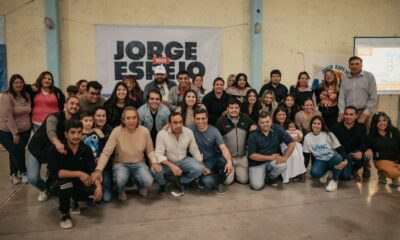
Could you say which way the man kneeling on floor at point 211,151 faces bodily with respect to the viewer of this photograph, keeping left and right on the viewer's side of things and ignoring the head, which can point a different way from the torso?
facing the viewer

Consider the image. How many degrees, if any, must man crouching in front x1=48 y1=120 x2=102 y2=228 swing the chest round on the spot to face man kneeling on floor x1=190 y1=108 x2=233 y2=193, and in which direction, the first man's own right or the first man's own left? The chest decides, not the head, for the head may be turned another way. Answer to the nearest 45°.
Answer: approximately 90° to the first man's own left

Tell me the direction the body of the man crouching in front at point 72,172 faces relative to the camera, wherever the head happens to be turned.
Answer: toward the camera

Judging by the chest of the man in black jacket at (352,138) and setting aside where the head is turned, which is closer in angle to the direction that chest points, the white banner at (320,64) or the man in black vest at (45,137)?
the man in black vest

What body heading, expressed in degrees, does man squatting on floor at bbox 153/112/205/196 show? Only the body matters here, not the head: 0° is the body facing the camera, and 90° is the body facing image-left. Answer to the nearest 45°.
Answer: approximately 0°

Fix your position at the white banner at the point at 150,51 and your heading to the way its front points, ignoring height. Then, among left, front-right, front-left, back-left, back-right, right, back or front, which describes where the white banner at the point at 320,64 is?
left

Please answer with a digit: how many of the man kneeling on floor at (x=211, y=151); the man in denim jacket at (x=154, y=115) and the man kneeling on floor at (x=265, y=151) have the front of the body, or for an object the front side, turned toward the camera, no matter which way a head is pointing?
3

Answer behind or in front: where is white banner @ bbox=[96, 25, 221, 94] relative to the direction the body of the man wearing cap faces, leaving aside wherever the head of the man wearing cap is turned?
behind

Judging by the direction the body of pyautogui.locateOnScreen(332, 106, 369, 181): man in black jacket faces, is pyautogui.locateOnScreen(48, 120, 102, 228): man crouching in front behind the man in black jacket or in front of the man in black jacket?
in front

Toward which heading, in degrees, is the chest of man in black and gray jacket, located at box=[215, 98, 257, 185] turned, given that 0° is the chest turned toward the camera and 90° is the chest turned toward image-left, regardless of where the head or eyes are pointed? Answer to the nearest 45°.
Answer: approximately 0°

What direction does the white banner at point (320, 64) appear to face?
toward the camera

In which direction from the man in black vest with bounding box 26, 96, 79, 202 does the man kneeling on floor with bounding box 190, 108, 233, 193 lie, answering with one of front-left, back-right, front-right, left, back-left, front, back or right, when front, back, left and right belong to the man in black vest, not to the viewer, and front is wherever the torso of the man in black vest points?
front-left

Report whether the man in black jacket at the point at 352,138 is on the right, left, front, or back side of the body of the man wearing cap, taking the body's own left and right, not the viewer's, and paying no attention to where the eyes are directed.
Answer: left
